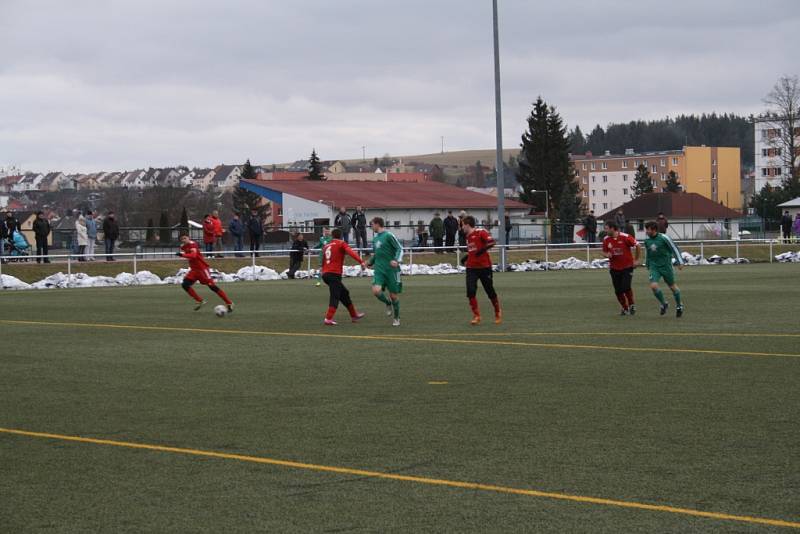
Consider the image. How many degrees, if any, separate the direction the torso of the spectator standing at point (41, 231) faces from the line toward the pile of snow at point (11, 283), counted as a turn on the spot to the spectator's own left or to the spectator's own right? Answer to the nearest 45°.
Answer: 0° — they already face it

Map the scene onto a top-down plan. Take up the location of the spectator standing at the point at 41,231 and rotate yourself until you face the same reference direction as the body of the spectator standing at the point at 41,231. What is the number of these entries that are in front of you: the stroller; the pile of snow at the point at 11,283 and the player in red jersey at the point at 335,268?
2

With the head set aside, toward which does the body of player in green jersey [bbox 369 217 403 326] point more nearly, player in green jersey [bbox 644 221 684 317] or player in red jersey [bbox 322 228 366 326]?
the player in red jersey

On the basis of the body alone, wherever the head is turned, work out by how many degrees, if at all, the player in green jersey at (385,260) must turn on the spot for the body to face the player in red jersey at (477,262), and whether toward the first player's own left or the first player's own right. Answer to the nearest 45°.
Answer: approximately 135° to the first player's own left

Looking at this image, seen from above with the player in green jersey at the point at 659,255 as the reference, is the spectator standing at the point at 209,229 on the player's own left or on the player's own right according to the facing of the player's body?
on the player's own right

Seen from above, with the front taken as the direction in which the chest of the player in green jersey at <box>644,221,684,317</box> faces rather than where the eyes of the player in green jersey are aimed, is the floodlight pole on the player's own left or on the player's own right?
on the player's own right
